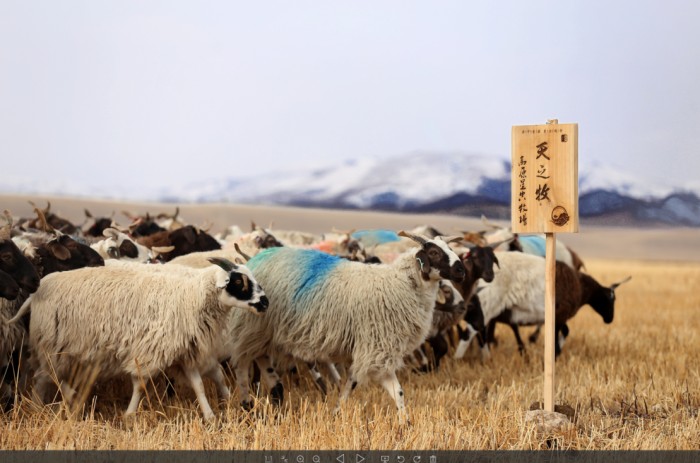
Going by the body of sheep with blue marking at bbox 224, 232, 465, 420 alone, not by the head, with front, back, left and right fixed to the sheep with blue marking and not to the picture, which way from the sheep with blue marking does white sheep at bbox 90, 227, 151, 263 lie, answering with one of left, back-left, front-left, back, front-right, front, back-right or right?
back-left

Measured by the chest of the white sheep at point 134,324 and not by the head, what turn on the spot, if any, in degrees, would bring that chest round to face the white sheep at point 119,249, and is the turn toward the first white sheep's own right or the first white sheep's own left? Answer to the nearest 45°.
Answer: approximately 90° to the first white sheep's own left

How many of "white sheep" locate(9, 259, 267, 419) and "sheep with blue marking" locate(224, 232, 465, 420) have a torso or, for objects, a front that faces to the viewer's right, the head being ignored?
2

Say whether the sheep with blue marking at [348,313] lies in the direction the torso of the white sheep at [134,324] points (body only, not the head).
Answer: yes

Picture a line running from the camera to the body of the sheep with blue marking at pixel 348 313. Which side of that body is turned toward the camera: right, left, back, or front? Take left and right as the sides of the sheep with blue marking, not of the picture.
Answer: right

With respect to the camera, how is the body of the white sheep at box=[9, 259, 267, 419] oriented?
to the viewer's right

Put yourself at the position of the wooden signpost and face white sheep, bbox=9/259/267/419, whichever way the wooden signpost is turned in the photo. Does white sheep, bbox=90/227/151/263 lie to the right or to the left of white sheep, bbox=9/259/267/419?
right

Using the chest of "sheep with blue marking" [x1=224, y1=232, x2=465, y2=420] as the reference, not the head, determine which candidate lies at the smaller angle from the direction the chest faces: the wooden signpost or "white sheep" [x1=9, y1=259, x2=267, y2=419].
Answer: the wooden signpost

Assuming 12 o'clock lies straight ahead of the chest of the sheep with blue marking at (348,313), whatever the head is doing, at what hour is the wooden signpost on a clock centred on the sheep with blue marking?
The wooden signpost is roughly at 1 o'clock from the sheep with blue marking.

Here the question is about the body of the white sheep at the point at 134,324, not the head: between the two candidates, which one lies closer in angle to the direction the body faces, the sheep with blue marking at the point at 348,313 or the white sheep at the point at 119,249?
the sheep with blue marking

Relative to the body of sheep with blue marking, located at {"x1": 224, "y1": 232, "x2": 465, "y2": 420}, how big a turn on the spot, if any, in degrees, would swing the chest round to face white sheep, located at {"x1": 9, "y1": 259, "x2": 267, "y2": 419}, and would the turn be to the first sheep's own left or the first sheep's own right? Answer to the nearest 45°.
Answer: approximately 180°
